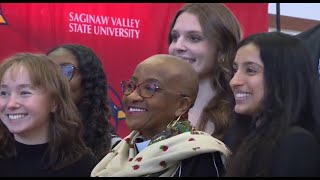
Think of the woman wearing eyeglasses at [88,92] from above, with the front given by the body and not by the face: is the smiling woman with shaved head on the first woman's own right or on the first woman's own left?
on the first woman's own left

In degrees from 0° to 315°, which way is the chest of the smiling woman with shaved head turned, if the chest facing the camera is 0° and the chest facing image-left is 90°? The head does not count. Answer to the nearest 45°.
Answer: approximately 45°

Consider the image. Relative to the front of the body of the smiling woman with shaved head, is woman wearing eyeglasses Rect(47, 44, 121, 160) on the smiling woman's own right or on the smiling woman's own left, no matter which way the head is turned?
on the smiling woman's own right
